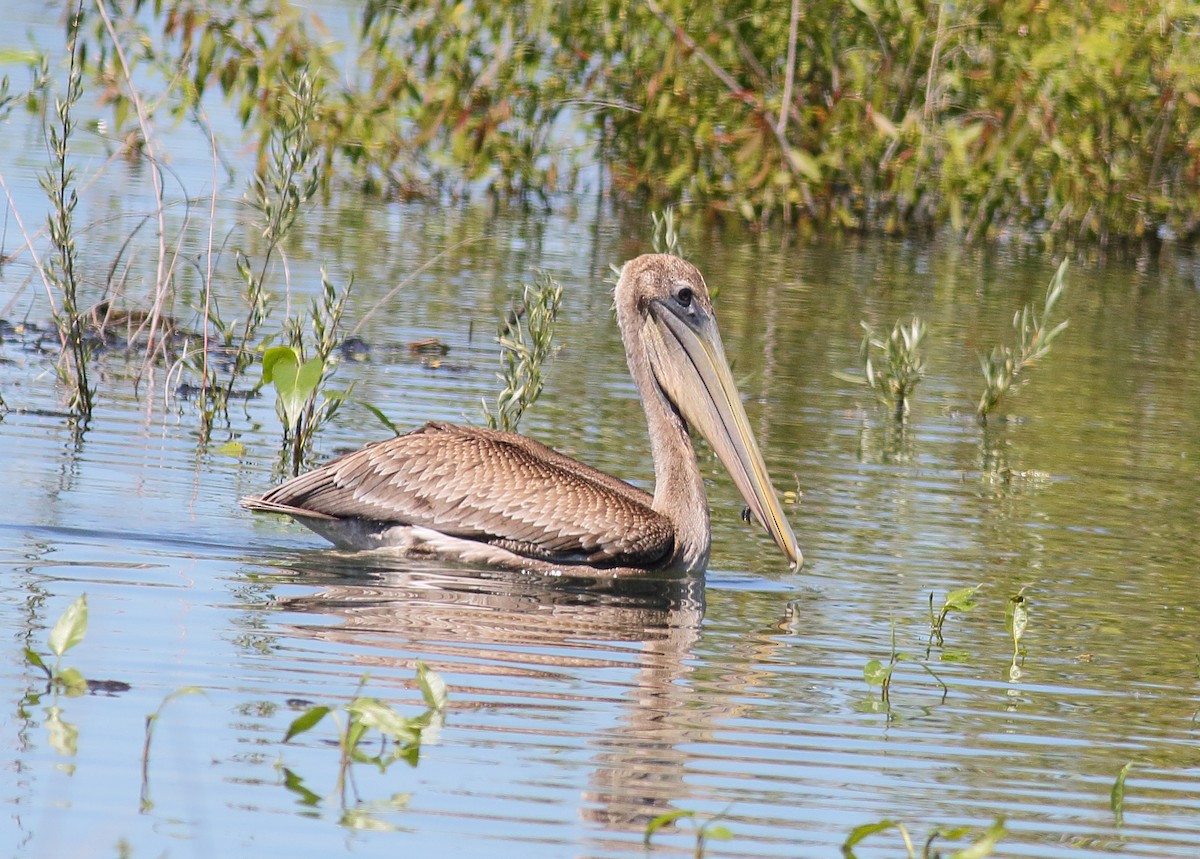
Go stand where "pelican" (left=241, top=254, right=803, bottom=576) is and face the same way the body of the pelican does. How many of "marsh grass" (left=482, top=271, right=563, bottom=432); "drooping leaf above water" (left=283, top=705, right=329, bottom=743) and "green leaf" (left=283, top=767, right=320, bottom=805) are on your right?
2

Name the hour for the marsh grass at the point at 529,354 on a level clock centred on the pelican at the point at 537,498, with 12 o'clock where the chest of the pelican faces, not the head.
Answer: The marsh grass is roughly at 9 o'clock from the pelican.

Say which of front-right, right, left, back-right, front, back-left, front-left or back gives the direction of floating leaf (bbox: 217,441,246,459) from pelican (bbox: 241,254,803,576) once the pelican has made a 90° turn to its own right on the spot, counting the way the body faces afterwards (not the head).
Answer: back-right

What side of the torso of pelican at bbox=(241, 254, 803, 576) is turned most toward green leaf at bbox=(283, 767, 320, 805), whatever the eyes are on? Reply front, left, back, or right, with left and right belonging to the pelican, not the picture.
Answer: right

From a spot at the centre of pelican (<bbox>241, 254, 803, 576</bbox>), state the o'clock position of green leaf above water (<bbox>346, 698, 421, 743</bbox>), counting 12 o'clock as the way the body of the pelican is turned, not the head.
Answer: The green leaf above water is roughly at 3 o'clock from the pelican.

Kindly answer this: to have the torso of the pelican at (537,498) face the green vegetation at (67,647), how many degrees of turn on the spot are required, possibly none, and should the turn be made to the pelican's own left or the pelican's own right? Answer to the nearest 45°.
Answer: approximately 135° to the pelican's own right

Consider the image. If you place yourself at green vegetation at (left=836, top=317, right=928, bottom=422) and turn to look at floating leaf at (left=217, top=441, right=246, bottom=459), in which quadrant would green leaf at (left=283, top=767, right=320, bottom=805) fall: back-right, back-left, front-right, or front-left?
front-left

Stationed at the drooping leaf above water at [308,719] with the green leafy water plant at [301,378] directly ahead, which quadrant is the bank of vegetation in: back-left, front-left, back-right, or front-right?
front-right

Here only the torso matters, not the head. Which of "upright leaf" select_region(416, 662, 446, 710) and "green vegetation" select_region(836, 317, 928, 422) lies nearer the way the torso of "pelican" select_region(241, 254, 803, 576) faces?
the green vegetation

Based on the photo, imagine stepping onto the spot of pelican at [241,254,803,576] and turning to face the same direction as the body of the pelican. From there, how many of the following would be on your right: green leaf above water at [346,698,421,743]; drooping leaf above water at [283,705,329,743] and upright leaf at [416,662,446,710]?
3

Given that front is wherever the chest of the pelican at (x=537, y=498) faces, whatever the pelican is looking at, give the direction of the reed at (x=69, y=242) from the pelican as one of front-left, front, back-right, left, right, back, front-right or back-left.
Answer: back-left

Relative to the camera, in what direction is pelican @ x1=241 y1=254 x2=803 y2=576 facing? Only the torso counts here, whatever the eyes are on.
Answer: to the viewer's right

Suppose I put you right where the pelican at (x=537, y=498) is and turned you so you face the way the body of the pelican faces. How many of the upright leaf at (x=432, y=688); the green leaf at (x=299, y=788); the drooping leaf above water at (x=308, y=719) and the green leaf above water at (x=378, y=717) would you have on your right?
4

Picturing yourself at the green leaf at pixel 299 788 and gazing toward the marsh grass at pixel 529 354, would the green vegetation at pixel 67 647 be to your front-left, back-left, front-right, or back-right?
front-left

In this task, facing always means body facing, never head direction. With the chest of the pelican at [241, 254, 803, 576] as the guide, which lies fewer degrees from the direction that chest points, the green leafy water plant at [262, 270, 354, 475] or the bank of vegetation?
the bank of vegetation
